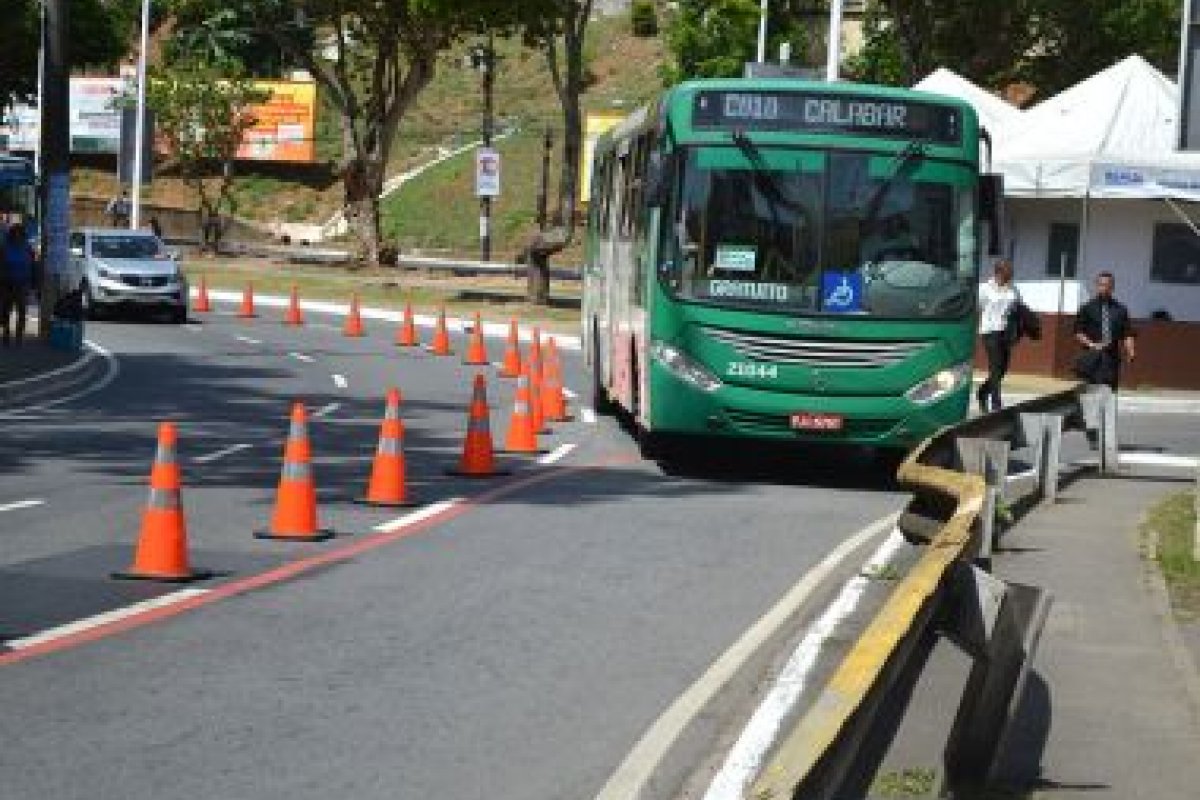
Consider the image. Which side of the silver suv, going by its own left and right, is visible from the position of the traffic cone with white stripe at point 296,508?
front

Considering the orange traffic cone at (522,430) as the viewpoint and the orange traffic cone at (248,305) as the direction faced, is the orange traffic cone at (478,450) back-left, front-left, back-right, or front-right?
back-left

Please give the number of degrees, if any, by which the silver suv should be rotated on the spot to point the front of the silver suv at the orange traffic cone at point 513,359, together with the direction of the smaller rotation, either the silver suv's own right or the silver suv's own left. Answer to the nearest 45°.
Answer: approximately 45° to the silver suv's own left

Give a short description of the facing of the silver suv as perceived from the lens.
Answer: facing the viewer

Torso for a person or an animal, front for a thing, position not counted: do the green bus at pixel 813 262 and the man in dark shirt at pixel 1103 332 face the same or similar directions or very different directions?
same or similar directions

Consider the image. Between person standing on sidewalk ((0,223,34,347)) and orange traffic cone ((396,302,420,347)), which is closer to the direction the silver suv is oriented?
the orange traffic cone

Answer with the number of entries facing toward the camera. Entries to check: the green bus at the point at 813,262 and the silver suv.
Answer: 2

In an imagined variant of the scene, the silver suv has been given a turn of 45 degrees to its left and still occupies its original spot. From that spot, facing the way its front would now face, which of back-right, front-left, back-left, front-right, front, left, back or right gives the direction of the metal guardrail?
front-right

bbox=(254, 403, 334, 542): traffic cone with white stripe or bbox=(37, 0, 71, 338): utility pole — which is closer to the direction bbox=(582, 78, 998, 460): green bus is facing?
the traffic cone with white stripe

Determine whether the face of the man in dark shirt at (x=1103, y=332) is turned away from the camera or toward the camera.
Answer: toward the camera

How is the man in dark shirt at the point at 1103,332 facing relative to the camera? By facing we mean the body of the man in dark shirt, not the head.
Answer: toward the camera

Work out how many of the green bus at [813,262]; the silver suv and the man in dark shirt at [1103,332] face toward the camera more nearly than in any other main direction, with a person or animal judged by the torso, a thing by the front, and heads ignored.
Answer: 3

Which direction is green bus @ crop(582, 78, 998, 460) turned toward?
toward the camera

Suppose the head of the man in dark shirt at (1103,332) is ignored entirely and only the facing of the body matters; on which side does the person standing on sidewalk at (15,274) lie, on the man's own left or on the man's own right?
on the man's own right
